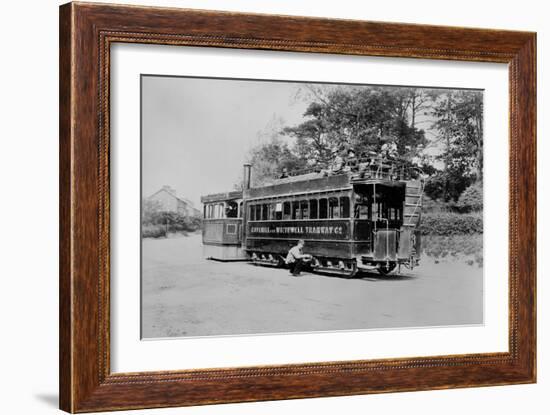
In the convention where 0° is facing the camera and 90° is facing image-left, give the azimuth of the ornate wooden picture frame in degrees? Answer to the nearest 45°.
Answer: approximately 315°
